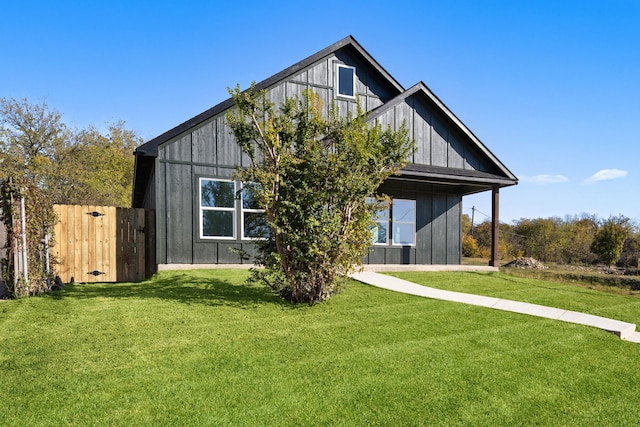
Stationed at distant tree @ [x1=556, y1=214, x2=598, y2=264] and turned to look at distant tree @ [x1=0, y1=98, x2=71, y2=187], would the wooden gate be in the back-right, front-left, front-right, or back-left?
front-left

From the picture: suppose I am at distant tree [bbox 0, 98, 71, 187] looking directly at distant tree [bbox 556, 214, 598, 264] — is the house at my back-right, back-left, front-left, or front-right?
front-right

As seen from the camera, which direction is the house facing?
toward the camera

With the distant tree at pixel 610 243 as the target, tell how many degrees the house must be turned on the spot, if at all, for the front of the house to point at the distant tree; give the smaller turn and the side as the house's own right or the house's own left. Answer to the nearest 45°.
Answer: approximately 135° to the house's own left

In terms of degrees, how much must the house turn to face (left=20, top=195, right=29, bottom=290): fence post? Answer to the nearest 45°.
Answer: approximately 45° to its right

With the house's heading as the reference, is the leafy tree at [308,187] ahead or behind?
ahead

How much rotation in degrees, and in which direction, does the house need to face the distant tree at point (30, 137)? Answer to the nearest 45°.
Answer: approximately 135° to its right

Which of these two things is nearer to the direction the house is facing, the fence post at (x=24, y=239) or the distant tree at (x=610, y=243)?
the fence post

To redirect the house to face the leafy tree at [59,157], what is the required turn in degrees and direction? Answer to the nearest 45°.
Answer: approximately 135° to its right

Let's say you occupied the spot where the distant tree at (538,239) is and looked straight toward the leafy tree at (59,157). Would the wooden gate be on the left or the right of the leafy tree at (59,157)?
left

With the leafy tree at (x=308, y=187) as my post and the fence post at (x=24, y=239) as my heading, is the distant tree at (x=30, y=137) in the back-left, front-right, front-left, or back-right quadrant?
front-right
